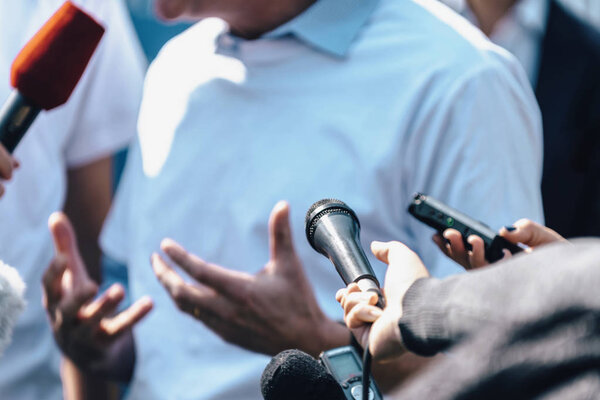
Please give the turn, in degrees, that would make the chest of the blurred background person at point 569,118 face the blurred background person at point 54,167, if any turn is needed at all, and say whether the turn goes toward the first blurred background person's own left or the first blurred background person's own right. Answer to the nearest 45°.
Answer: approximately 45° to the first blurred background person's own right

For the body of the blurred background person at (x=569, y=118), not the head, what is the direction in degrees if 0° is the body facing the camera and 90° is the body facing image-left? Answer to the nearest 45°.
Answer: approximately 45°
